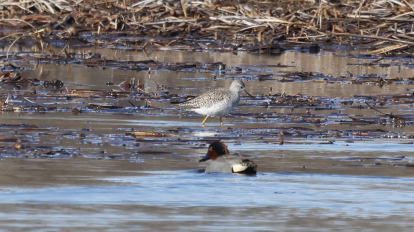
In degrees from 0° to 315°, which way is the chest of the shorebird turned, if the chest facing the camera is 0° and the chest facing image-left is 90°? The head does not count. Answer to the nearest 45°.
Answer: approximately 270°

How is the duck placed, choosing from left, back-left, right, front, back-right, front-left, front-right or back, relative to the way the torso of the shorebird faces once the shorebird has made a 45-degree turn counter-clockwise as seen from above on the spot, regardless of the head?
back-right

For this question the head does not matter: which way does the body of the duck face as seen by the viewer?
to the viewer's left
